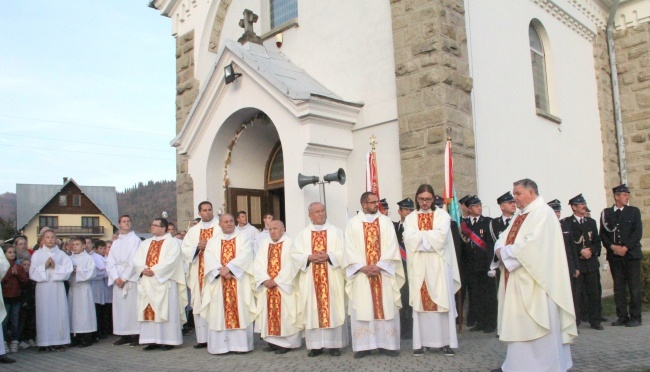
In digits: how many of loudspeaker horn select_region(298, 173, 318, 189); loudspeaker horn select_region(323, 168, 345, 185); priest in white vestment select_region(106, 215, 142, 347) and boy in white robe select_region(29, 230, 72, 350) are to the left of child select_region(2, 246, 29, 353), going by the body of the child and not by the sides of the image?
4

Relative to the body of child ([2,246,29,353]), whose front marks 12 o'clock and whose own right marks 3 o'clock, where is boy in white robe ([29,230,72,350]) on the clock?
The boy in white robe is roughly at 9 o'clock from the child.

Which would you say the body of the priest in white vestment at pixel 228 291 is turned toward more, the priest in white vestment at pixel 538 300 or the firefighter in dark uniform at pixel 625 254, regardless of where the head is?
the priest in white vestment

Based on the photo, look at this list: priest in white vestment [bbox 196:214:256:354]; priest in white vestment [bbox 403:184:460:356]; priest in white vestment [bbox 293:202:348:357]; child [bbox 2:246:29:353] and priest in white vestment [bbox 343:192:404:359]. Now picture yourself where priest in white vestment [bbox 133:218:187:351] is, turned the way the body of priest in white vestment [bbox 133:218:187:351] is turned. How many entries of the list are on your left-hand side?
4

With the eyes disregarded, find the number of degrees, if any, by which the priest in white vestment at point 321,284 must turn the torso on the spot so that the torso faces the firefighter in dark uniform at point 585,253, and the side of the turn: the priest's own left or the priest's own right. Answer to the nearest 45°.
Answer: approximately 90° to the priest's own left

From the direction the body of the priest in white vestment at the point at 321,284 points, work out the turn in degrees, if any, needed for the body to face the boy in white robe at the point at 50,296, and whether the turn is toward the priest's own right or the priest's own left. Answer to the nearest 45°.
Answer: approximately 90° to the priest's own right

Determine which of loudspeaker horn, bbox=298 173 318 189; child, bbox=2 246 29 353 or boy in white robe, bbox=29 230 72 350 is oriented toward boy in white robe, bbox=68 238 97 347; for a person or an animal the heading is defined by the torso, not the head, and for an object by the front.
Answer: the loudspeaker horn

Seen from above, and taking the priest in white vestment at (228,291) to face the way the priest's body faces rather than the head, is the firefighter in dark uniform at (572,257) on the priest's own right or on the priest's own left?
on the priest's own left

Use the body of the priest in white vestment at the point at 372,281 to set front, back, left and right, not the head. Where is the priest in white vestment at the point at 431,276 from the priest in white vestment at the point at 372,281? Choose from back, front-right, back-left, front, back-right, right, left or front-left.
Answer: left

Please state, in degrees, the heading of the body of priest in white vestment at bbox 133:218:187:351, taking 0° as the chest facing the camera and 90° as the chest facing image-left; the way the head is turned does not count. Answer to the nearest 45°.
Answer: approximately 45°

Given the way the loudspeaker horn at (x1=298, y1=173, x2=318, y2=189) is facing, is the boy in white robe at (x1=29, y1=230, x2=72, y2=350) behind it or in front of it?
in front

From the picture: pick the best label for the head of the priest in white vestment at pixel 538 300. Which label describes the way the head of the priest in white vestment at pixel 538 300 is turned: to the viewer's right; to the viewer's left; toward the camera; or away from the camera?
to the viewer's left

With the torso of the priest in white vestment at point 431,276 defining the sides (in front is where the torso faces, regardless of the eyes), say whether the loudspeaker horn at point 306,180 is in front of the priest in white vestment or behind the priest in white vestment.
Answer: behind
